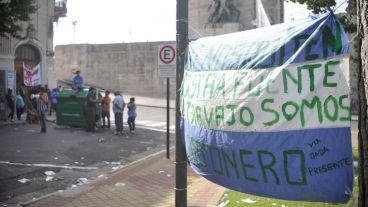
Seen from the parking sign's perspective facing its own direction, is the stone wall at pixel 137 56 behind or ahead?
behind

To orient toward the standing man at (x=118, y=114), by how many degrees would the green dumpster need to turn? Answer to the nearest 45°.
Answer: approximately 45° to its left

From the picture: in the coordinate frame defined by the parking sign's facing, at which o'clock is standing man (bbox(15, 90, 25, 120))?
The standing man is roughly at 5 o'clock from the parking sign.

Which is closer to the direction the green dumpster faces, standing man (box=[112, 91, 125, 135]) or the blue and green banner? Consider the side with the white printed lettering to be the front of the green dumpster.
the blue and green banner

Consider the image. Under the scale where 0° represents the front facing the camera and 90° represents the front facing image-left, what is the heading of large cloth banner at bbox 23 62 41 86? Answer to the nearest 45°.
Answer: approximately 0°
